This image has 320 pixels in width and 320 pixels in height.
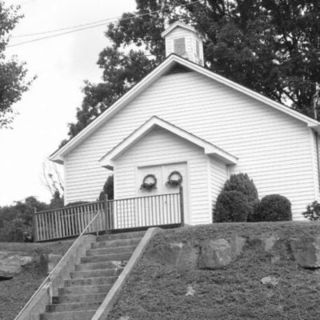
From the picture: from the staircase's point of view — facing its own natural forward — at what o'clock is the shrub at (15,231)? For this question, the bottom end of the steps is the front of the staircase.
The shrub is roughly at 4 o'clock from the staircase.

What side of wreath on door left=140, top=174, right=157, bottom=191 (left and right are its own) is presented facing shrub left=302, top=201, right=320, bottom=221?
left

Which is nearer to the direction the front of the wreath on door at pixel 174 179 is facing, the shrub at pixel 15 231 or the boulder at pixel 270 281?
the boulder

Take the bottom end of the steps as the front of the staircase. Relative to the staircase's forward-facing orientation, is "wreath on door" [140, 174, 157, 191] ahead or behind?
behind

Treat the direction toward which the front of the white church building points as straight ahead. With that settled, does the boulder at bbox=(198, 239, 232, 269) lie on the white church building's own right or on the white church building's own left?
on the white church building's own left

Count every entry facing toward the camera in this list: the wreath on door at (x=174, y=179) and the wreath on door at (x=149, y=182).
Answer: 2

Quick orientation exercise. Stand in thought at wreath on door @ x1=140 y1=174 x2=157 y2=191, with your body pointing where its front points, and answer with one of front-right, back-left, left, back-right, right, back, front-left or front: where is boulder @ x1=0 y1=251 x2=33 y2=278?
front-right

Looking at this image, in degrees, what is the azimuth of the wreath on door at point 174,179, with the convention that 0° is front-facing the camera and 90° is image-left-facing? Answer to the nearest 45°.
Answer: approximately 0°

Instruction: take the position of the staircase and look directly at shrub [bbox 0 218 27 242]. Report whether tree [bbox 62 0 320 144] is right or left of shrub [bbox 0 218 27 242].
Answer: right

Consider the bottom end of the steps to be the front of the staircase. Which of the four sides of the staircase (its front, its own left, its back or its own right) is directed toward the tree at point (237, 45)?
back
